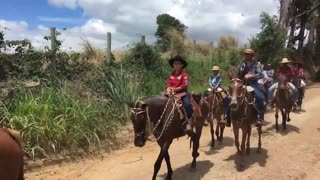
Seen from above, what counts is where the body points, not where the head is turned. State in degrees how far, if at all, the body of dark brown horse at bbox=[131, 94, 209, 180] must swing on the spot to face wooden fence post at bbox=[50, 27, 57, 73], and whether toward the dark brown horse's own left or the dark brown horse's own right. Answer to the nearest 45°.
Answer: approximately 90° to the dark brown horse's own right

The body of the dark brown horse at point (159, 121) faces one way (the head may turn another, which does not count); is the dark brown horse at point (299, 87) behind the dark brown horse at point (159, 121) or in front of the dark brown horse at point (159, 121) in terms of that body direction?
behind

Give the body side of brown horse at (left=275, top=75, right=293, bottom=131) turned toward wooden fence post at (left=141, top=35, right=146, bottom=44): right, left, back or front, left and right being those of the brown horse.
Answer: right

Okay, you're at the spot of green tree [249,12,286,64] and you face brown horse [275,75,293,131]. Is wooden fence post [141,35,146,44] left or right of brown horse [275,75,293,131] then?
right

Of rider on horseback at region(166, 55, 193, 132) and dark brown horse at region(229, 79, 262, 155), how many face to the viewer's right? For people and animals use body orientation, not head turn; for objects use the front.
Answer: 0

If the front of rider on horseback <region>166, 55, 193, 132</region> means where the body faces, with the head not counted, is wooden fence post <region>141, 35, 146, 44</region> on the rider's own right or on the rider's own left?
on the rider's own right

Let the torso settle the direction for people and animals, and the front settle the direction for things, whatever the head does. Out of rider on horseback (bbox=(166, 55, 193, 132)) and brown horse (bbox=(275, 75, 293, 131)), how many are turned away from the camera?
0

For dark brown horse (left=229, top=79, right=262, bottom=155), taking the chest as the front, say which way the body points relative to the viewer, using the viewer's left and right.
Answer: facing the viewer and to the left of the viewer

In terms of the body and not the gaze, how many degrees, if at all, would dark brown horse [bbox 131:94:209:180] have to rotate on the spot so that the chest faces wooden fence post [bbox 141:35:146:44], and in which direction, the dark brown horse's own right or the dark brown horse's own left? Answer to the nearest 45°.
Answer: approximately 135° to the dark brown horse's own right

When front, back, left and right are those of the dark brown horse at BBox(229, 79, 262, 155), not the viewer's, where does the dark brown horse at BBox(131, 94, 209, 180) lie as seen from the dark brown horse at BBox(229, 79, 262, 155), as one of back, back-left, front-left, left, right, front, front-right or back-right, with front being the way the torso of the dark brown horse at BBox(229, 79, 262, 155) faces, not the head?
front

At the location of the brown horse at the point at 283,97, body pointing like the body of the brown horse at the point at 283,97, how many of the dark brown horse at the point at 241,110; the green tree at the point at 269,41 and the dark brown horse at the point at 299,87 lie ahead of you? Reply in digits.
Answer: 1

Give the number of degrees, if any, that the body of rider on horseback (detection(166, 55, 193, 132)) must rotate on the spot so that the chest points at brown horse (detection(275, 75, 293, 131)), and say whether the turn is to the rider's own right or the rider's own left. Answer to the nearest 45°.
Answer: approximately 180°

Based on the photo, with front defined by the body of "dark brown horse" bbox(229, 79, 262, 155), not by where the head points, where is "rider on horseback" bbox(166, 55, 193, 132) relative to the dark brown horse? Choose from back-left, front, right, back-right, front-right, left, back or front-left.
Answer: front

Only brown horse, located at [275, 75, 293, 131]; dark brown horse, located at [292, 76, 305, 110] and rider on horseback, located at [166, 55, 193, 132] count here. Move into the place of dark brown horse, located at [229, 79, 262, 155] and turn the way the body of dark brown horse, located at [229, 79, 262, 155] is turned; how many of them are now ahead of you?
1

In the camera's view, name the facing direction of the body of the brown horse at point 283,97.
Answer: toward the camera
